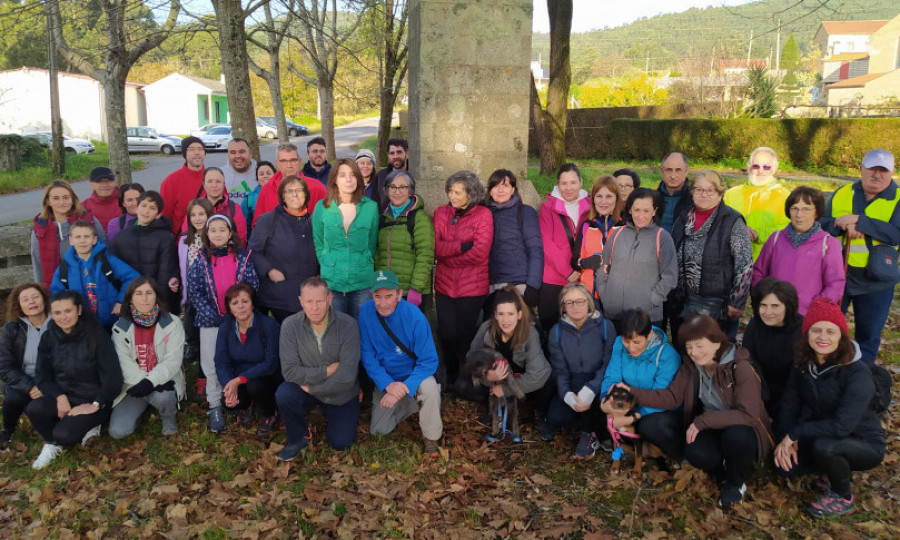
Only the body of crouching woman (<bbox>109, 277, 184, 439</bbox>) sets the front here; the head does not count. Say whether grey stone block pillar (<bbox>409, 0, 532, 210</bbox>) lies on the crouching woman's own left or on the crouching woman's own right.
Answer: on the crouching woman's own left

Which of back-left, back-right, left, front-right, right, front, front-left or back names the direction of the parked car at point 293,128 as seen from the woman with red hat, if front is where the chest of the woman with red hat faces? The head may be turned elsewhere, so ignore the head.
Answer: right

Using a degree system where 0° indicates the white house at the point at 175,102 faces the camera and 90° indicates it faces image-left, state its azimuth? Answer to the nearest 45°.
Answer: approximately 315°

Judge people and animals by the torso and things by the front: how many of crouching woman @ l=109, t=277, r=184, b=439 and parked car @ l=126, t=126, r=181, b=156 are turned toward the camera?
1

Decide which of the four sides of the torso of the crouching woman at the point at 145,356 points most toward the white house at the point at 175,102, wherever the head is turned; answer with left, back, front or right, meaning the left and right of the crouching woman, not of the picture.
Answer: back

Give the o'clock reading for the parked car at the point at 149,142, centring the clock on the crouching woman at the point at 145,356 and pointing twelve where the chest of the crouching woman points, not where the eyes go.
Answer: The parked car is roughly at 6 o'clock from the crouching woman.
